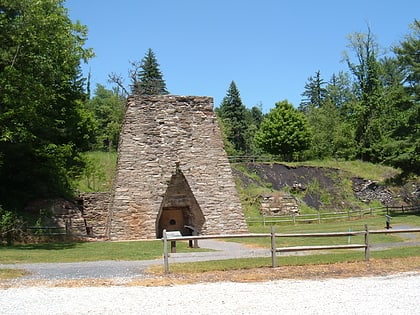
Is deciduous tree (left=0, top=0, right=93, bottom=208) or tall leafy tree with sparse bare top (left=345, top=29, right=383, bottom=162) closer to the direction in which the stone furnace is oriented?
the deciduous tree

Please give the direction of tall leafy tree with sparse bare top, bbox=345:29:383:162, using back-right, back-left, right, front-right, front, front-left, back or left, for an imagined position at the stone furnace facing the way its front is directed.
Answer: back-left

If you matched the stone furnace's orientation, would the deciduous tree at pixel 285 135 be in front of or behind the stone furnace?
behind

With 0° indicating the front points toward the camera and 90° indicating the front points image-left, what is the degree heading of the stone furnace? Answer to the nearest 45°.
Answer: approximately 0°

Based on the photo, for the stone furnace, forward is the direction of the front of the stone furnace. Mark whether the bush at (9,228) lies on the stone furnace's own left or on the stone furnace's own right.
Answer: on the stone furnace's own right

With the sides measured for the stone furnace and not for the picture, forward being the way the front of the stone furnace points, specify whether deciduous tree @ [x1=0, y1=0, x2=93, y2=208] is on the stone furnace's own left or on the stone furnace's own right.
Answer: on the stone furnace's own right

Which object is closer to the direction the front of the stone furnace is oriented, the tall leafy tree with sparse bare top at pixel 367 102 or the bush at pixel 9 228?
the bush

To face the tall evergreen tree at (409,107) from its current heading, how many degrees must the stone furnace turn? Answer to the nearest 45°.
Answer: approximately 135° to its left

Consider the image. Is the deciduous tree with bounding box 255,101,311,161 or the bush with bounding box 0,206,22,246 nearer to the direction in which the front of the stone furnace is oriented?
the bush
